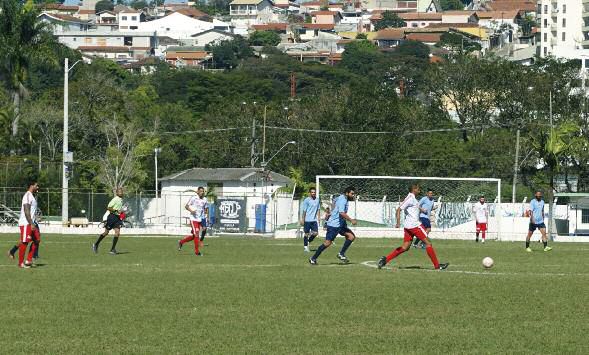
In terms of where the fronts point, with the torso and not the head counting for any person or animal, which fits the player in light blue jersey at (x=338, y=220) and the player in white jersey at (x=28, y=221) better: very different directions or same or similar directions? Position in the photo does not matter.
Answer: same or similar directions

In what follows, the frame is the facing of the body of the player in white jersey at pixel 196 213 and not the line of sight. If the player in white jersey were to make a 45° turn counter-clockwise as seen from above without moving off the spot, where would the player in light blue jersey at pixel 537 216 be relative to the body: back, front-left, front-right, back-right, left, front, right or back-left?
front

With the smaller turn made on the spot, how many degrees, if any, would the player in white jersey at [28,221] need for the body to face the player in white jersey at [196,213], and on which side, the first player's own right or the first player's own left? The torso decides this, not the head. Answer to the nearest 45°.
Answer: approximately 45° to the first player's own left

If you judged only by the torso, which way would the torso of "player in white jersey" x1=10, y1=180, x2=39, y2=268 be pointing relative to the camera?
to the viewer's right

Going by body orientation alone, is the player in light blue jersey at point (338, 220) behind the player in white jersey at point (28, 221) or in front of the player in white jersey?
in front

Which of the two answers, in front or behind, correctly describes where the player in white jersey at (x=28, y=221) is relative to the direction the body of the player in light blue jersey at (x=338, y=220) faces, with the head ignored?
behind

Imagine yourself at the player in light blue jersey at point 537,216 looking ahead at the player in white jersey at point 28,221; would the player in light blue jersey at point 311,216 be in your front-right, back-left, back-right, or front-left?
front-right

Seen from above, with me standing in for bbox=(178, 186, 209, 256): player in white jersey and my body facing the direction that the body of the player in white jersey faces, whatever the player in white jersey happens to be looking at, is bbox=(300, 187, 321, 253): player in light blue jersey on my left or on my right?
on my left

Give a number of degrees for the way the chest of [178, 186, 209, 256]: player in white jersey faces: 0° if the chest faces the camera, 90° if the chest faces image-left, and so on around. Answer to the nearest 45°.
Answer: approximately 315°
